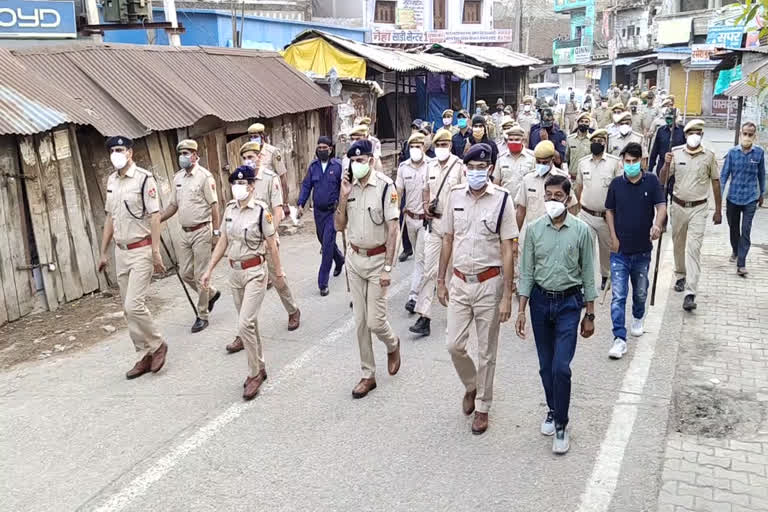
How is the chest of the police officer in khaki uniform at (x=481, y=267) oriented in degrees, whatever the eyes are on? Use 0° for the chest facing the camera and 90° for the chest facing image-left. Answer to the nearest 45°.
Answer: approximately 0°

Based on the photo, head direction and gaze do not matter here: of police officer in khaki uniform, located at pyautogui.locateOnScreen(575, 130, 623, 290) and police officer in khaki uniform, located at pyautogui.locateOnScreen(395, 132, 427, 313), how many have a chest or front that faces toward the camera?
2

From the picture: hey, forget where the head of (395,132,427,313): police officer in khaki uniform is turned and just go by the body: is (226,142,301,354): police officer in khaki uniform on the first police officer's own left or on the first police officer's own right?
on the first police officer's own right

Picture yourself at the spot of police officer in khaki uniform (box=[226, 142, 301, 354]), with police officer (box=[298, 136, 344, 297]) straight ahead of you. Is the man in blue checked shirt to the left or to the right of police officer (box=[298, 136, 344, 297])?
right

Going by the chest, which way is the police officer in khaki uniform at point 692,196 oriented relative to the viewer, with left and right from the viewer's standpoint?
facing the viewer

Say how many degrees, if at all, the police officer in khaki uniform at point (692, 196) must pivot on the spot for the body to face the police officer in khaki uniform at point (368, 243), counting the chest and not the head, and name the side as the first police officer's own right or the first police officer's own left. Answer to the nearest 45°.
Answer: approximately 45° to the first police officer's own right

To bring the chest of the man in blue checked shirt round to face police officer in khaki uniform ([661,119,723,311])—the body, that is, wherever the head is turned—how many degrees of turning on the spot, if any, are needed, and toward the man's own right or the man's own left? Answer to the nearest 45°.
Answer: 0° — they already face them

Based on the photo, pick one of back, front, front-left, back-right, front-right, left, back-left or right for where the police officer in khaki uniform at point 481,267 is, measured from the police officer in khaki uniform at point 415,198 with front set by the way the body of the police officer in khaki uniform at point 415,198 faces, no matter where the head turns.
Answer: front

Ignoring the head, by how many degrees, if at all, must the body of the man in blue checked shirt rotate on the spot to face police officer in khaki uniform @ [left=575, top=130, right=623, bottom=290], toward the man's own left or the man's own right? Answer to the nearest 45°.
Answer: approximately 45° to the man's own right

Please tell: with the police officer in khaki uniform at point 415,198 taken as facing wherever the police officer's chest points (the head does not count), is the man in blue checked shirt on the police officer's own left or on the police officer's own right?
on the police officer's own left

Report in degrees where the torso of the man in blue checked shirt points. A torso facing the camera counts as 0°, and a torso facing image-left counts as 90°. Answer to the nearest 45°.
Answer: approximately 0°

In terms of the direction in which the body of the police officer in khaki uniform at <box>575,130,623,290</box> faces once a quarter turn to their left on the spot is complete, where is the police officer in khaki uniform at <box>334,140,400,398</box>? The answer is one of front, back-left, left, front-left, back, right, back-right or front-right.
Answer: back-right

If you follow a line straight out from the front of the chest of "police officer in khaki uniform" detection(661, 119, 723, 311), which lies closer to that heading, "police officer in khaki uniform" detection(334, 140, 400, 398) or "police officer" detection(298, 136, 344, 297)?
the police officer in khaki uniform

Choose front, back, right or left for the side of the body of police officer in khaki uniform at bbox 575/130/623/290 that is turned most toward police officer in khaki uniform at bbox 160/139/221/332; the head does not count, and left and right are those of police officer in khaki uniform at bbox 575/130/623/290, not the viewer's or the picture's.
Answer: right

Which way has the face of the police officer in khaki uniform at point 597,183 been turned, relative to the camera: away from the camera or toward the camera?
toward the camera

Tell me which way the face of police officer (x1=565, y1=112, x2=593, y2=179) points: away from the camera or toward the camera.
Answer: toward the camera
